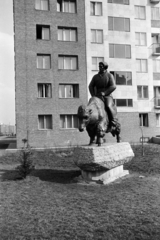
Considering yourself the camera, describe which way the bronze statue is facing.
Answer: facing the viewer and to the left of the viewer

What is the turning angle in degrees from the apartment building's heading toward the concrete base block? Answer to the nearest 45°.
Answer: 0° — it already faces it

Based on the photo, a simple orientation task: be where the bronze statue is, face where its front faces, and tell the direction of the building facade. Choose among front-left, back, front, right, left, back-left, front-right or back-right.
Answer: back-right

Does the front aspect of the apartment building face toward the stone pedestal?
yes

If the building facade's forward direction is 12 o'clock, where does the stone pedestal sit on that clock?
The stone pedestal is roughly at 12 o'clock from the building facade.

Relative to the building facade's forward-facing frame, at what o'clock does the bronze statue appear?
The bronze statue is roughly at 12 o'clock from the building facade.

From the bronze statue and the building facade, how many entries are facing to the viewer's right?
0

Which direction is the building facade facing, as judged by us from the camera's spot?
facing the viewer

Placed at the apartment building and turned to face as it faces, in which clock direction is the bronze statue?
The bronze statue is roughly at 12 o'clock from the apartment building.

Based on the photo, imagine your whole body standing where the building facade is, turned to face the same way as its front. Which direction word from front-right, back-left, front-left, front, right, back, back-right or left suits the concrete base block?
front

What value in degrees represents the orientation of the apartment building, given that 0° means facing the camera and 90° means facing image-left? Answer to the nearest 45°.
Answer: approximately 0°
